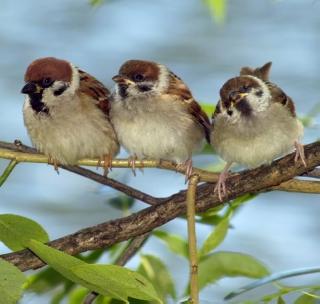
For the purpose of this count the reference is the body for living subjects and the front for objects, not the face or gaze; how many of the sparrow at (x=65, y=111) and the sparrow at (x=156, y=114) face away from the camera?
0

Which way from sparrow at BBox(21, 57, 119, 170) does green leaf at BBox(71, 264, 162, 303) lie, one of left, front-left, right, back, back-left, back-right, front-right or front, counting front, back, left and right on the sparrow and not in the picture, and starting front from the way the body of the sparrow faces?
front-left

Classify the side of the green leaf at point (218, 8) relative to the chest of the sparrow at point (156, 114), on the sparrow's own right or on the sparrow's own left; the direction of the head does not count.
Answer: on the sparrow's own left

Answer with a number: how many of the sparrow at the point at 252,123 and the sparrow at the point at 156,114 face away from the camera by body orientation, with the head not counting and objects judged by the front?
0

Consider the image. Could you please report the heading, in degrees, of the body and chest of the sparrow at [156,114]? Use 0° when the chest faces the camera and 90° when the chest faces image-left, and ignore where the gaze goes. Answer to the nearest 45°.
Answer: approximately 45°

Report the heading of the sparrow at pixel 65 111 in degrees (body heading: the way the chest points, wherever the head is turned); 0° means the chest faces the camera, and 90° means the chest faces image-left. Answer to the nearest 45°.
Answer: approximately 45°
